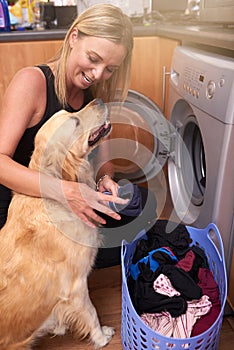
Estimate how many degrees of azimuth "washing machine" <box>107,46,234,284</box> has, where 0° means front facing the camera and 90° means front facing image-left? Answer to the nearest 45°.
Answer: approximately 45°

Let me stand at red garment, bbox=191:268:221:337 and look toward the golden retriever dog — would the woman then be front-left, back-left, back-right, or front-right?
front-right

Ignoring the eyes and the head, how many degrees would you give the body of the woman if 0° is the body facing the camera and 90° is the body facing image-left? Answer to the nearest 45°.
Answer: approximately 315°

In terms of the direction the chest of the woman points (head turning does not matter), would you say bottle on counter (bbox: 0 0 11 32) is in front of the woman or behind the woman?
behind

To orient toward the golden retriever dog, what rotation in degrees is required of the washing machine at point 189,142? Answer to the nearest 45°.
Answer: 0° — it already faces it

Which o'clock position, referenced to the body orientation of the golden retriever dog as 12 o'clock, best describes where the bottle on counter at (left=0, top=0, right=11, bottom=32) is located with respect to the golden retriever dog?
The bottle on counter is roughly at 9 o'clock from the golden retriever dog.

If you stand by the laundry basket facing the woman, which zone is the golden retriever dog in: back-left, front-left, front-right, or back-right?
front-left

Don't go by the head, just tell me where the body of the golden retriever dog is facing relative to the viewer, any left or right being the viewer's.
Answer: facing to the right of the viewer
